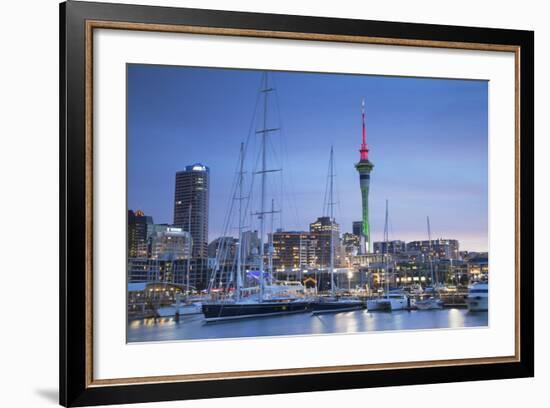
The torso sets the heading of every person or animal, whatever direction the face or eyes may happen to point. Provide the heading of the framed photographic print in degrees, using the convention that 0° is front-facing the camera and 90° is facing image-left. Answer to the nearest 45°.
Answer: approximately 315°
